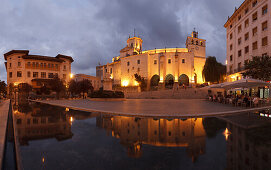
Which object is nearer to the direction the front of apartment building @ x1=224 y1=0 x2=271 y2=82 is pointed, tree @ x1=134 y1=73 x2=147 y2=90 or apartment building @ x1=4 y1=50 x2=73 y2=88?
the apartment building

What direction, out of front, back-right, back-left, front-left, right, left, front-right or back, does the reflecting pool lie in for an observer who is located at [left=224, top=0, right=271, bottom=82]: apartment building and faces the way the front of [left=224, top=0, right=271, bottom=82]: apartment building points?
front-left

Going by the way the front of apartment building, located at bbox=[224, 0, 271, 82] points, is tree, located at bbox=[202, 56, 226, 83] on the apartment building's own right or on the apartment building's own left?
on the apartment building's own right

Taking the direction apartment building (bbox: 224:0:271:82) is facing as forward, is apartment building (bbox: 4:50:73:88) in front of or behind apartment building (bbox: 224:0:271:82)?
in front

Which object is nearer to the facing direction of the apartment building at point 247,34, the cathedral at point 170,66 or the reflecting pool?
the reflecting pool

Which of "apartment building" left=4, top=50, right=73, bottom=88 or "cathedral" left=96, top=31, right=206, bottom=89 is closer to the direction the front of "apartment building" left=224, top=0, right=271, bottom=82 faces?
the apartment building

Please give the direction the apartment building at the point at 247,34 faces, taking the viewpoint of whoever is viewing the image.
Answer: facing the viewer and to the left of the viewer

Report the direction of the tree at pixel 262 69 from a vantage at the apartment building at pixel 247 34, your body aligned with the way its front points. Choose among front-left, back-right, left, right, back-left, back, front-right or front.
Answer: front-left

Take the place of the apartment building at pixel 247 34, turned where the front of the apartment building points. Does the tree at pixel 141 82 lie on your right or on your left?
on your right

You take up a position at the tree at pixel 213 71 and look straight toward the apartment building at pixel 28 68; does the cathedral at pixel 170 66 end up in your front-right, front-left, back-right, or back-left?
front-right
